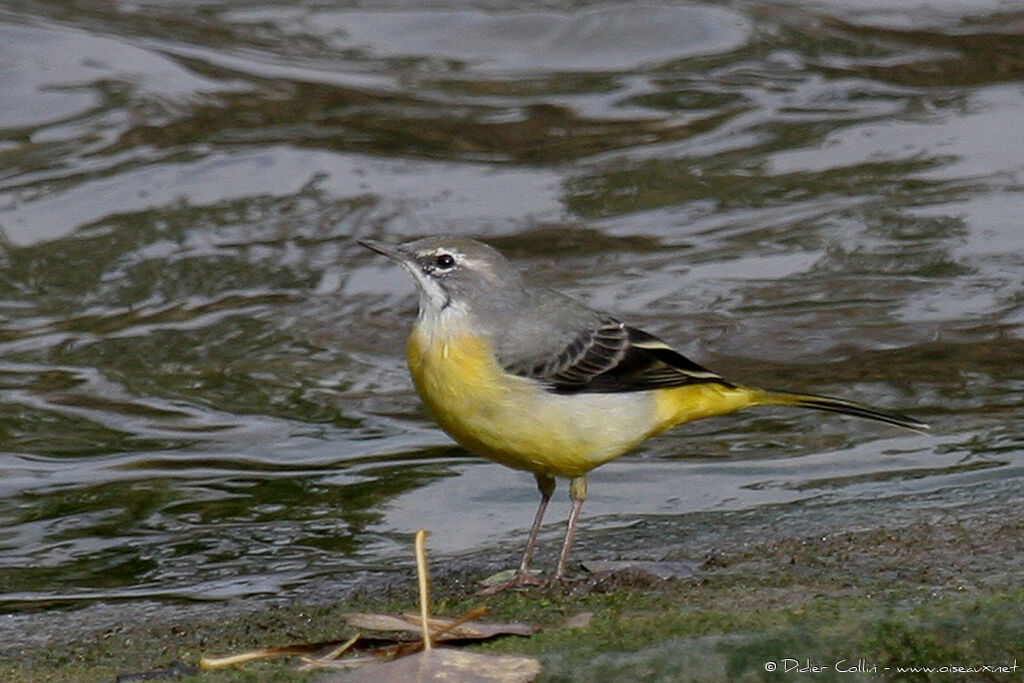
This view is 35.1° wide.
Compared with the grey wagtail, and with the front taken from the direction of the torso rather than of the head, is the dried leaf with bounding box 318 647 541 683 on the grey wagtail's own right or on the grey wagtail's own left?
on the grey wagtail's own left

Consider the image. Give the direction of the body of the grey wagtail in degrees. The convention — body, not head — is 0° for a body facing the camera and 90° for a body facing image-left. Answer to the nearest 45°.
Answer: approximately 90°
